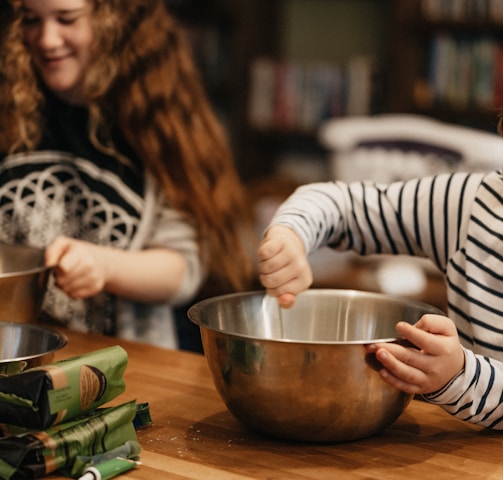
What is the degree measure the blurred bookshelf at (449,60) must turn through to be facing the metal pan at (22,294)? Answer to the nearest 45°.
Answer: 0° — it already faces it

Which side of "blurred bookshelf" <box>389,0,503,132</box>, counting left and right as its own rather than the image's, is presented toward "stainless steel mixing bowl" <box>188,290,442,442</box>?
front

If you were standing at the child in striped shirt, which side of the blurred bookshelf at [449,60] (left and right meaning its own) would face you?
front

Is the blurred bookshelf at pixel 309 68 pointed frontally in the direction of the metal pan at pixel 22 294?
yes

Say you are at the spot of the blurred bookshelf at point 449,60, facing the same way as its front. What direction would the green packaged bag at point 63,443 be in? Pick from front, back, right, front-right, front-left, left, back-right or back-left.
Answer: front

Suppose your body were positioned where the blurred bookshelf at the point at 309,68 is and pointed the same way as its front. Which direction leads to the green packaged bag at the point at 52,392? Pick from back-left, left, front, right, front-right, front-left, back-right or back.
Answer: front

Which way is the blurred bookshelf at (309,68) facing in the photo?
toward the camera

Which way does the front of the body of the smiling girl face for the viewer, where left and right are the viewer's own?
facing the viewer and to the left of the viewer

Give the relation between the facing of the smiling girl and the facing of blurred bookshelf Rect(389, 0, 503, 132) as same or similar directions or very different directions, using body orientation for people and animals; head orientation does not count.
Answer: same or similar directions

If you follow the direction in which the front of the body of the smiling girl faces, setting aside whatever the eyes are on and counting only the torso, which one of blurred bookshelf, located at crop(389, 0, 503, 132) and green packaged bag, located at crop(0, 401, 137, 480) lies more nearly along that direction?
the green packaged bag

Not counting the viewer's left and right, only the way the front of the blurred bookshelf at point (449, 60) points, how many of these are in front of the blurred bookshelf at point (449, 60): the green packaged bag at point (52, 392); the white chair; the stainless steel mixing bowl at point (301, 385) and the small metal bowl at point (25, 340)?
4

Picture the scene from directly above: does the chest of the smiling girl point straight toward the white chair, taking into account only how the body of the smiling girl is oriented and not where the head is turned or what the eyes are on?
no

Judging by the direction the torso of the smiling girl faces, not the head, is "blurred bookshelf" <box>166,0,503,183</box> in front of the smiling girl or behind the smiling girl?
behind

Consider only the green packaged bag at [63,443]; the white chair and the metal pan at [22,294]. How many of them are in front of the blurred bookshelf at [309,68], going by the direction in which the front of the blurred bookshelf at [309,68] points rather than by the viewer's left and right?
3

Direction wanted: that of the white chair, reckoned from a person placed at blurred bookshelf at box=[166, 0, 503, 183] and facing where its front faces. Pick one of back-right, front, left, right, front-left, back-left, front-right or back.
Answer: front
